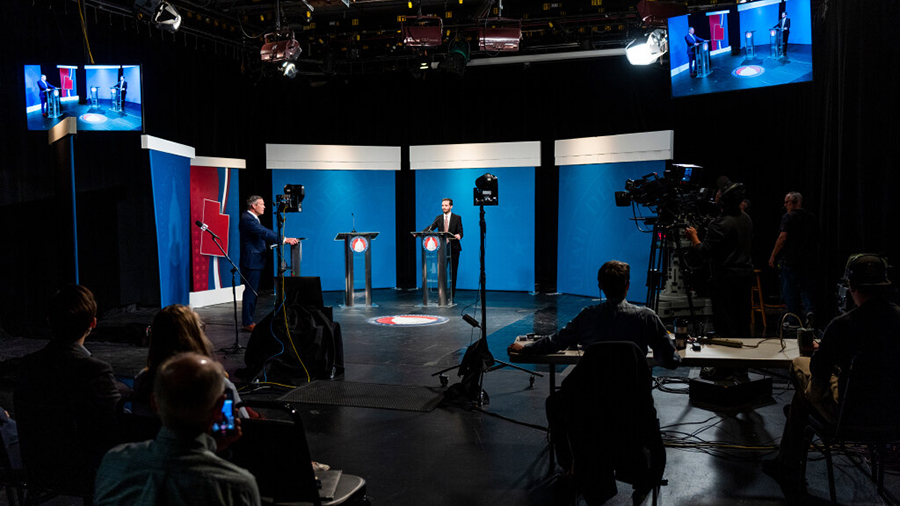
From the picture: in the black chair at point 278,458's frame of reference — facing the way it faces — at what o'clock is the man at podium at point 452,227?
The man at podium is roughly at 11 o'clock from the black chair.

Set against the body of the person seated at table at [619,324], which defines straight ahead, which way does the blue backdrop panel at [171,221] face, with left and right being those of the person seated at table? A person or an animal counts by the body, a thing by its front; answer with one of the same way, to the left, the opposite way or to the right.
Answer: to the right

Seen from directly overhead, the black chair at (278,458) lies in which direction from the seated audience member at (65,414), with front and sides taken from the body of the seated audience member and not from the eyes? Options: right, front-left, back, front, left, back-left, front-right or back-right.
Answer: right

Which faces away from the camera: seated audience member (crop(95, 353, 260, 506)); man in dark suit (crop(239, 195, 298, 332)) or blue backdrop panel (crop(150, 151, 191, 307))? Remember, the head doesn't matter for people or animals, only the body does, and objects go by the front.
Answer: the seated audience member

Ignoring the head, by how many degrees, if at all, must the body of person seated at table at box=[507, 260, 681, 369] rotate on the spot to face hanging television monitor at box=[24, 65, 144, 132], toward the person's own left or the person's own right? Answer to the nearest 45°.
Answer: approximately 45° to the person's own left

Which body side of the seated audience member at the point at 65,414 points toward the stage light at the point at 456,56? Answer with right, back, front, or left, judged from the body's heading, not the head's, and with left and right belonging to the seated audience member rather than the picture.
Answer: front

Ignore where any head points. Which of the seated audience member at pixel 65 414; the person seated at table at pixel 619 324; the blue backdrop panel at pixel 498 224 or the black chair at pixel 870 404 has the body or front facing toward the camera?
the blue backdrop panel

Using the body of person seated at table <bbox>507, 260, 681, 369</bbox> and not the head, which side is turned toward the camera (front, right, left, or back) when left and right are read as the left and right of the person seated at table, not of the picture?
back

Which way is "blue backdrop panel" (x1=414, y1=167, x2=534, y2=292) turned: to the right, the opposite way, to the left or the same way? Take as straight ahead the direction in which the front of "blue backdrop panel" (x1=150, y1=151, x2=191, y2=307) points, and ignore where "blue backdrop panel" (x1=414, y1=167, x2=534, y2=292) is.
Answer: to the right

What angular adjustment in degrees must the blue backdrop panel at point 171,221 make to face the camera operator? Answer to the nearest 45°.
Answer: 0° — it already faces them

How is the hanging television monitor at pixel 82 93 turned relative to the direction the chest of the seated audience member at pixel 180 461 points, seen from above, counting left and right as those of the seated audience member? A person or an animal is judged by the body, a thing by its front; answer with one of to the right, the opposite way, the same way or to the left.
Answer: the opposite way

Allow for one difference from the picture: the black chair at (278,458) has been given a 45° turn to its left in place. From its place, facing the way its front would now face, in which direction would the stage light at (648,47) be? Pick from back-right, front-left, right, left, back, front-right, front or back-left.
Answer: front-right

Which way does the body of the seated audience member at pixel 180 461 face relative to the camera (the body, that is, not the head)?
away from the camera

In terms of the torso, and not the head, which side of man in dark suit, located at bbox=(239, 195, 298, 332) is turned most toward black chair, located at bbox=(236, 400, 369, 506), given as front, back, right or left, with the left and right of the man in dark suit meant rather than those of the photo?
right

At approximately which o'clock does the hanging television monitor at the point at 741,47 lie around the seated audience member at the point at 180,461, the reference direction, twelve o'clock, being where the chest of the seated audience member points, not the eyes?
The hanging television monitor is roughly at 2 o'clock from the seated audience member.

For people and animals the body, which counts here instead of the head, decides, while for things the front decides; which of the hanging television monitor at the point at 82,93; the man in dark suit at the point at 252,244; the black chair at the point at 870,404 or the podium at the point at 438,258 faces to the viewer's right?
the man in dark suit

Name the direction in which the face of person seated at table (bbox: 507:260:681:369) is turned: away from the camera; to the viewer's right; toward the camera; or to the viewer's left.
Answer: away from the camera

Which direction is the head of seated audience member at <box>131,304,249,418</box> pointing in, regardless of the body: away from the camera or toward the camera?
away from the camera

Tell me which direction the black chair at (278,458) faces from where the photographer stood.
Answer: facing away from the viewer and to the right of the viewer
